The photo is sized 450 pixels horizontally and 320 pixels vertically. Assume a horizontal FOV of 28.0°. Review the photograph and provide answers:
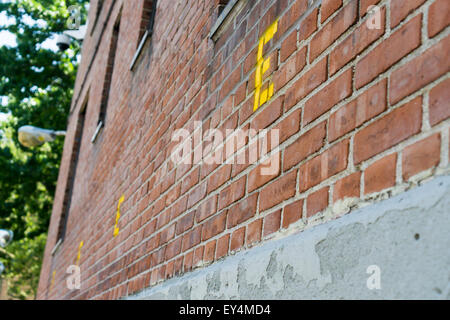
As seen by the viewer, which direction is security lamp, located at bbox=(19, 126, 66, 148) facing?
to the viewer's left

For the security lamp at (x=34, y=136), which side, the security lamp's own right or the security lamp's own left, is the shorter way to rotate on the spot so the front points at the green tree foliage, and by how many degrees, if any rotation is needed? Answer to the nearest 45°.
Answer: approximately 90° to the security lamp's own right
